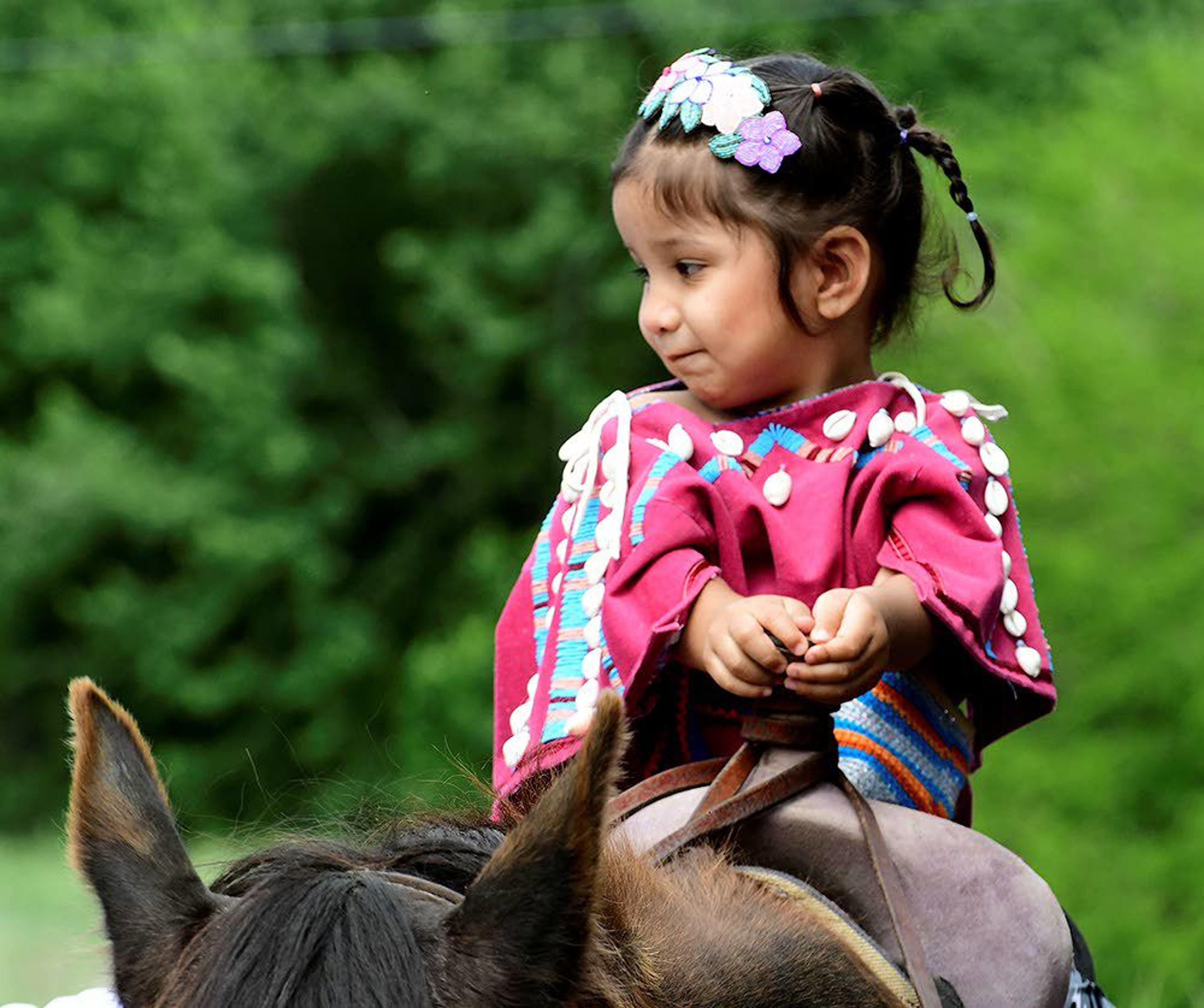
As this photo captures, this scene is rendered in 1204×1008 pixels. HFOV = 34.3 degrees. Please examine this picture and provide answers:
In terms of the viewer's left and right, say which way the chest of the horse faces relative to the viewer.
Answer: facing the viewer and to the left of the viewer

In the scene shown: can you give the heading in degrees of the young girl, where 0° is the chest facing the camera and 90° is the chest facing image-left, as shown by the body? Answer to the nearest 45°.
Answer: approximately 0°

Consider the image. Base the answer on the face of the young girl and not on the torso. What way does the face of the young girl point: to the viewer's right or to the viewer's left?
to the viewer's left

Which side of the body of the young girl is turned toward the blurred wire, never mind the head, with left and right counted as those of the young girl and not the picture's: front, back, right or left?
back

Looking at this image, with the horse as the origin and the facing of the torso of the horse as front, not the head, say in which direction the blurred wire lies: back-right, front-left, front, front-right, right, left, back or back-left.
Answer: back-right
